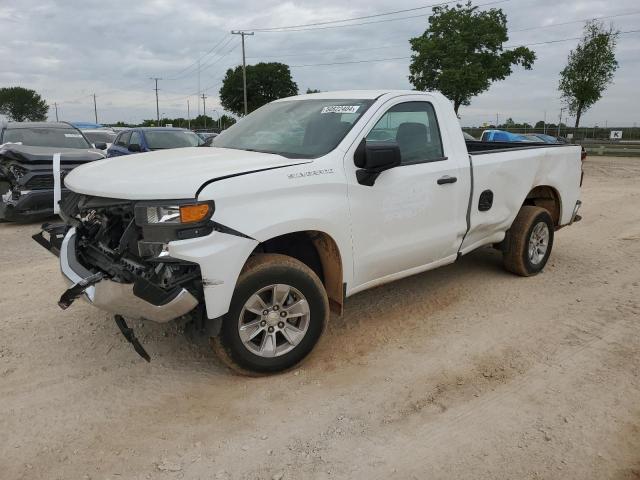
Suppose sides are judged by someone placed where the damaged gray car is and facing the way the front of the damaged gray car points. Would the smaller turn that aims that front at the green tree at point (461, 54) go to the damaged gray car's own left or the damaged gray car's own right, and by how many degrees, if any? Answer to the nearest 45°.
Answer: approximately 135° to the damaged gray car's own left

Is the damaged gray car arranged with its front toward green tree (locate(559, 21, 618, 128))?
no

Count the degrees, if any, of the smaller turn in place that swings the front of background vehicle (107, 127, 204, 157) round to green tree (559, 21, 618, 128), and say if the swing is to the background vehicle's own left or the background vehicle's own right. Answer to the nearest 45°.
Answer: approximately 90° to the background vehicle's own left

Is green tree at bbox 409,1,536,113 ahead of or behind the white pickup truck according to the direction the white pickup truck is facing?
behind

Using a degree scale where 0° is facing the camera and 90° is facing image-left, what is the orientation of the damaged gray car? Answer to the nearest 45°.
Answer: approximately 0°

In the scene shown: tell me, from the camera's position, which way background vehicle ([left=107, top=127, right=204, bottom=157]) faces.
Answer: facing the viewer and to the right of the viewer

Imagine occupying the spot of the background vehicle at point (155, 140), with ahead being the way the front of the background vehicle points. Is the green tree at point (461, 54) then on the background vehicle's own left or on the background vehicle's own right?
on the background vehicle's own left

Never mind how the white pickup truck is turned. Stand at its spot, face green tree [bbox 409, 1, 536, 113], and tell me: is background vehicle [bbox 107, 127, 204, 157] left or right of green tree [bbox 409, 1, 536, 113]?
left

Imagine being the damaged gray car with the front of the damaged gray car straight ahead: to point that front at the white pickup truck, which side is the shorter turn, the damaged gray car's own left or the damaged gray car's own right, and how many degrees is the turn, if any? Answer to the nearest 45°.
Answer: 0° — it already faces it

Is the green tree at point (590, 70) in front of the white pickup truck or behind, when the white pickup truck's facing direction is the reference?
behind

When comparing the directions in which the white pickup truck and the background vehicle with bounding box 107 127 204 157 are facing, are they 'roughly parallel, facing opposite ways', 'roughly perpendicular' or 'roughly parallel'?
roughly perpendicular

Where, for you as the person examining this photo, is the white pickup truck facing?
facing the viewer and to the left of the viewer

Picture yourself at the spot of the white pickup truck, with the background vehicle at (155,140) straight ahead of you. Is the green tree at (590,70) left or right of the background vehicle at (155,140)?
right

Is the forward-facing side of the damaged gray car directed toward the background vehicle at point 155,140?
no
